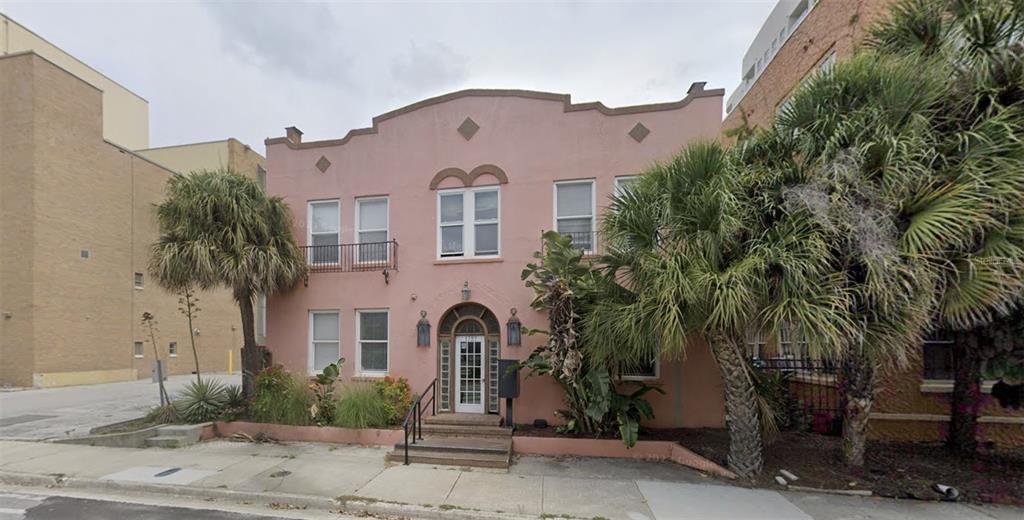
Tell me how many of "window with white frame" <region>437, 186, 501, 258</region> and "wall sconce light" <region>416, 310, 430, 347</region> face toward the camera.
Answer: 2

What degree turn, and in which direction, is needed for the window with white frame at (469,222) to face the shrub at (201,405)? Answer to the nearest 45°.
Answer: approximately 90° to its right

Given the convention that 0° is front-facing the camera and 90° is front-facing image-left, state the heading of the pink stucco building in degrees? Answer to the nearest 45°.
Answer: approximately 0°
